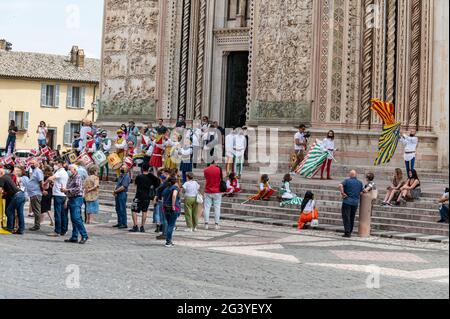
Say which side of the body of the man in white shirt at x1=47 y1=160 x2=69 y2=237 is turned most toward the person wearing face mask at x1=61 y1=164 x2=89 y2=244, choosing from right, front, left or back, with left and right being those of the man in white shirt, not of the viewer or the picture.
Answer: left

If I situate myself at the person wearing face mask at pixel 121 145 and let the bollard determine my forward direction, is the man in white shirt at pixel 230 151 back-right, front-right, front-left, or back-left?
front-left

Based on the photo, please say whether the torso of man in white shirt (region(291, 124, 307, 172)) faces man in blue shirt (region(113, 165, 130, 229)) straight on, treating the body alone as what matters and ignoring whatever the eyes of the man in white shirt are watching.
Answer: no

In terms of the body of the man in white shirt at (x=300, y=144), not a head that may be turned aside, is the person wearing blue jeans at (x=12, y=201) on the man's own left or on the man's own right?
on the man's own right

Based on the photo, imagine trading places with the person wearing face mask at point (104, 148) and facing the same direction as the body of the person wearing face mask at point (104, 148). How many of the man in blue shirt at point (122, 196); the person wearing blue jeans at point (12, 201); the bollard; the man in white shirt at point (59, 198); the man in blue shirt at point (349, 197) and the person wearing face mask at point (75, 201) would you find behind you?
0

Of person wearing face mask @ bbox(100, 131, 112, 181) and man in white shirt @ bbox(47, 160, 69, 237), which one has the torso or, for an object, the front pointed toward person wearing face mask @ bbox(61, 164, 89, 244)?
person wearing face mask @ bbox(100, 131, 112, 181)

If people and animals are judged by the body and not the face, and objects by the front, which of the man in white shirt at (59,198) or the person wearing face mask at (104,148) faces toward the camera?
the person wearing face mask

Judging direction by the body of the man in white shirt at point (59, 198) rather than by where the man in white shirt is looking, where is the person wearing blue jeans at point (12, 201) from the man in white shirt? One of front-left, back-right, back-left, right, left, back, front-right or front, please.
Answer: front-right

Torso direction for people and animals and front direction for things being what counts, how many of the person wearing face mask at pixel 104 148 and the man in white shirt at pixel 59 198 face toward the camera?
1

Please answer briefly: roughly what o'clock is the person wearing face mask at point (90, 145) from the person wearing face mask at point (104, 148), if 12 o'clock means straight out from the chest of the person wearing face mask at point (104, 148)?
the person wearing face mask at point (90, 145) is roughly at 2 o'clock from the person wearing face mask at point (104, 148).

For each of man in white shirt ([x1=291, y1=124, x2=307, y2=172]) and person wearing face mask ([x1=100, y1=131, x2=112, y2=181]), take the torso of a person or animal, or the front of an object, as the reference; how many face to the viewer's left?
0

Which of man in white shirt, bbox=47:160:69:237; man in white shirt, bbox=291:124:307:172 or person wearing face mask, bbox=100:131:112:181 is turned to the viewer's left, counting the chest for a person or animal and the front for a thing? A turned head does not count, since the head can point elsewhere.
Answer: man in white shirt, bbox=47:160:69:237

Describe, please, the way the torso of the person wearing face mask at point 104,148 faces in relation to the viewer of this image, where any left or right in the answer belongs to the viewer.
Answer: facing the viewer

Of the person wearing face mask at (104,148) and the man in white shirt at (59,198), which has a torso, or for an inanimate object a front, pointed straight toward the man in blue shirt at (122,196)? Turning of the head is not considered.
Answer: the person wearing face mask
